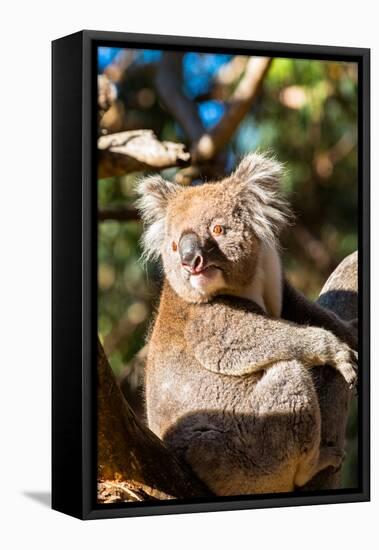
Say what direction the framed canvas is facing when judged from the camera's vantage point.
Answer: facing the viewer and to the right of the viewer
